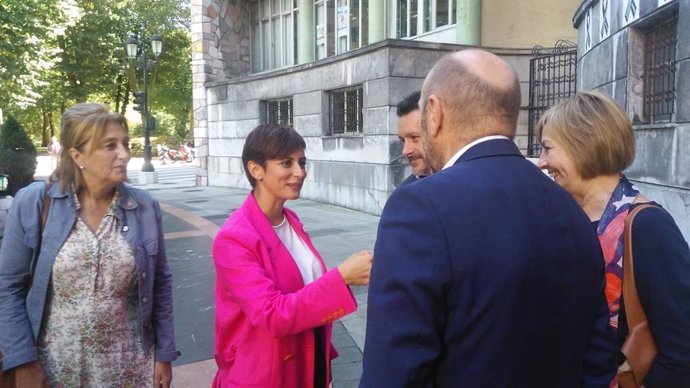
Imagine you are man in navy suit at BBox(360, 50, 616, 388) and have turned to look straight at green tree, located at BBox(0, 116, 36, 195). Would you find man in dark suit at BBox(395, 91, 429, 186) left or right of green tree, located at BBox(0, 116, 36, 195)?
right

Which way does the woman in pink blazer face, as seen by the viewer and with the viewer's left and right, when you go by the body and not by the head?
facing the viewer and to the right of the viewer

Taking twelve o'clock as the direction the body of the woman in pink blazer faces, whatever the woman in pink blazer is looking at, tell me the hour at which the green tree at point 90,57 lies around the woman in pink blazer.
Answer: The green tree is roughly at 7 o'clock from the woman in pink blazer.

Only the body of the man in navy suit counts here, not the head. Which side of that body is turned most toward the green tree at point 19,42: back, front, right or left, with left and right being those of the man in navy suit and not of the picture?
front

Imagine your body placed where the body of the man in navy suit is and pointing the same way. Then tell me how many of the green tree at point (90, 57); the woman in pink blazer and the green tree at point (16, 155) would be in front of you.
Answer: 3

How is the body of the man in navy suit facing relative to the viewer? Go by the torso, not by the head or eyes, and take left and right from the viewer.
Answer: facing away from the viewer and to the left of the viewer

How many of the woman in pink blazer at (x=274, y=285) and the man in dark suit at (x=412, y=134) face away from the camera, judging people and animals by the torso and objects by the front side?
0

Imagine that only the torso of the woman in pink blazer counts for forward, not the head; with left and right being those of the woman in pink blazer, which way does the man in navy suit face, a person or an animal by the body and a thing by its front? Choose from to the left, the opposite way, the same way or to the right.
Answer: the opposite way

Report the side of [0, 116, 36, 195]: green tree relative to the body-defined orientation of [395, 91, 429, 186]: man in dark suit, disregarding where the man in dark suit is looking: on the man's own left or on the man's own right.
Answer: on the man's own right

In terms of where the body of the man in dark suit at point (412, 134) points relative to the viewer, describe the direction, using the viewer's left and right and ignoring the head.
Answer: facing the viewer and to the left of the viewer

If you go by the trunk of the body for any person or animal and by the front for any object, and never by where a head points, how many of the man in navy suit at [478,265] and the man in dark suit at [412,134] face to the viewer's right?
0

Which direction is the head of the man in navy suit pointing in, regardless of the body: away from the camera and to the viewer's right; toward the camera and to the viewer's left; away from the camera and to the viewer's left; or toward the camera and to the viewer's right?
away from the camera and to the viewer's left

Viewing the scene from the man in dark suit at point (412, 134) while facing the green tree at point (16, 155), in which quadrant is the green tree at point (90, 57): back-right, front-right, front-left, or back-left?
front-right

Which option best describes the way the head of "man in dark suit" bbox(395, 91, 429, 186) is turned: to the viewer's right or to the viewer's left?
to the viewer's left
